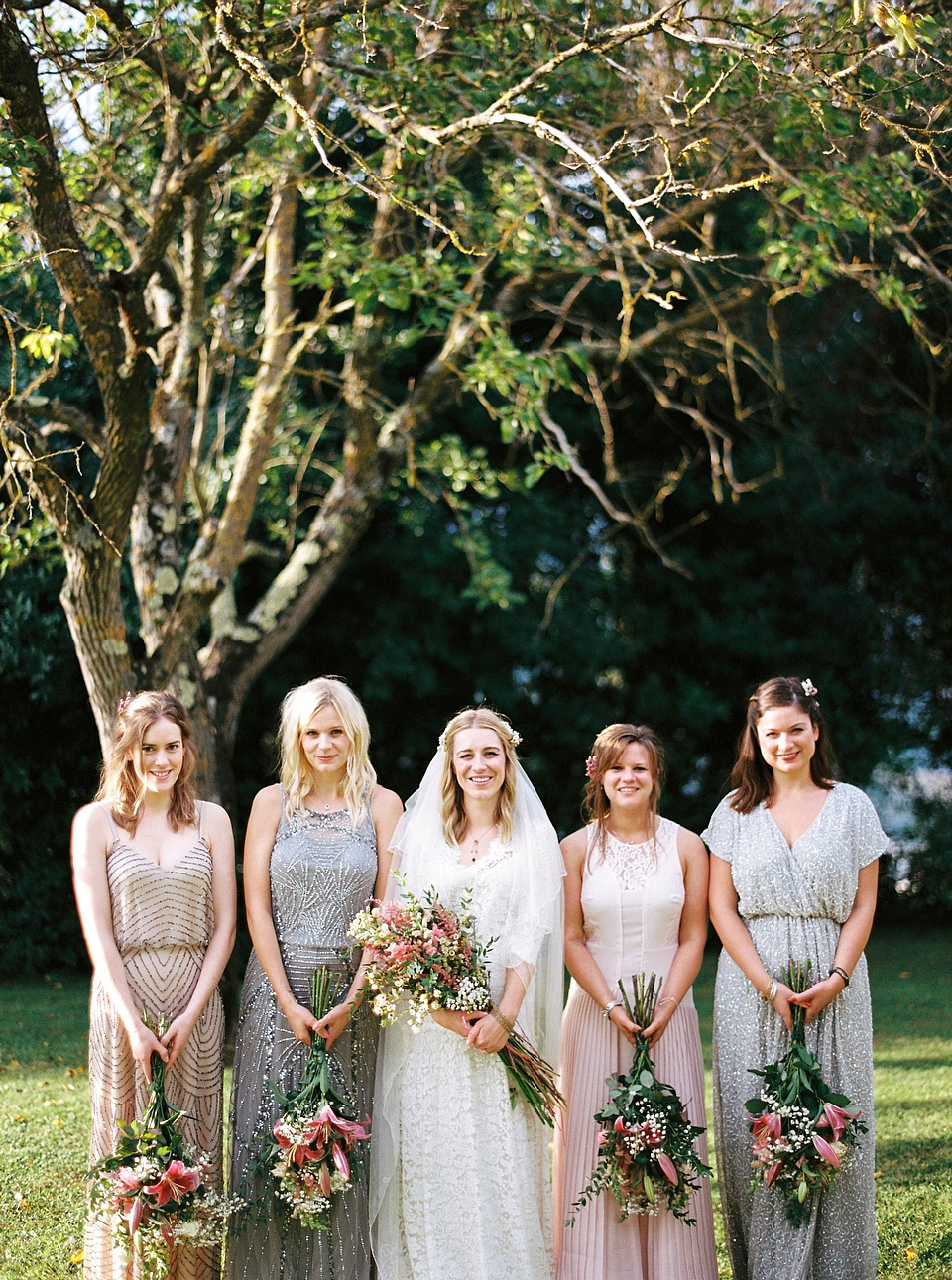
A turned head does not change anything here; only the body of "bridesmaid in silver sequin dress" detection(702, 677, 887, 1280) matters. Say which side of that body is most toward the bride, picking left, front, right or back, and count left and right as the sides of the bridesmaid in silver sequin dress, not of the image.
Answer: right

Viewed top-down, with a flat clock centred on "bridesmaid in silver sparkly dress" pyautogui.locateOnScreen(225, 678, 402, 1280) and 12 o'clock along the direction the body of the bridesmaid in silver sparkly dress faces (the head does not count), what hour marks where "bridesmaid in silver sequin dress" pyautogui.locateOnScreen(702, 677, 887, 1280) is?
The bridesmaid in silver sequin dress is roughly at 9 o'clock from the bridesmaid in silver sparkly dress.

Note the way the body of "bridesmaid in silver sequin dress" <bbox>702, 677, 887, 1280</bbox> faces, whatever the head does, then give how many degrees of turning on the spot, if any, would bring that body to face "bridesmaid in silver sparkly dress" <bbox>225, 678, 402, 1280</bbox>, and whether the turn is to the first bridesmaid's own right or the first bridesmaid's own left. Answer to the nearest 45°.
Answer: approximately 90° to the first bridesmaid's own right

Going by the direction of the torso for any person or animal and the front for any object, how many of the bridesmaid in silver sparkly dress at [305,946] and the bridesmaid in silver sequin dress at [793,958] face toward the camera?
2
